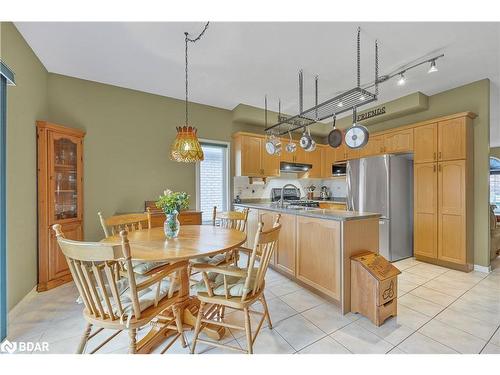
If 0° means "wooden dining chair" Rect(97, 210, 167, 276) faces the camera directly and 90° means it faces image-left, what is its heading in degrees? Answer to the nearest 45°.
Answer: approximately 315°

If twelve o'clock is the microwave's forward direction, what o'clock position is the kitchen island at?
The kitchen island is roughly at 12 o'clock from the microwave.

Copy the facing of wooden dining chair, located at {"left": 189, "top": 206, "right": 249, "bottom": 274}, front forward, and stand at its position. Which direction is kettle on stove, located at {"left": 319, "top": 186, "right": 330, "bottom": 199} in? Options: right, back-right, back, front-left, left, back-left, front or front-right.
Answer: back

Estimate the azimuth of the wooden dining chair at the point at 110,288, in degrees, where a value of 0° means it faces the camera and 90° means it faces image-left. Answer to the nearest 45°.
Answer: approximately 225°

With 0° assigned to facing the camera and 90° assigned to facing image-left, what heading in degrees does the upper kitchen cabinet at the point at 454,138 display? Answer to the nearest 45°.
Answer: approximately 45°

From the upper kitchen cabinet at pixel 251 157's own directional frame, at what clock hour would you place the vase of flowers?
The vase of flowers is roughly at 2 o'clock from the upper kitchen cabinet.

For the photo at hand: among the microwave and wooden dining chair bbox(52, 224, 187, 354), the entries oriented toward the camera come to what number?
1

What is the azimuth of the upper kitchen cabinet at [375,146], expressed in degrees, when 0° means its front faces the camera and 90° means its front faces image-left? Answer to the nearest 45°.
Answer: approximately 45°

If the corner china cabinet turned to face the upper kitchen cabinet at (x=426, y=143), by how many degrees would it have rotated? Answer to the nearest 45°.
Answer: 0° — it already faces it

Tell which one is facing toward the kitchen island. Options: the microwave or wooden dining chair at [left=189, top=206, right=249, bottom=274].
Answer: the microwave
